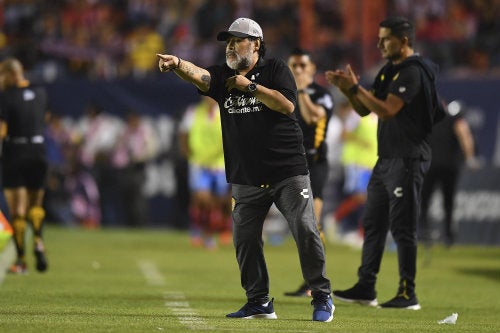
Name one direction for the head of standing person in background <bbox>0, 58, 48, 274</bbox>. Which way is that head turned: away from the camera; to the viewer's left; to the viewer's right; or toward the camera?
away from the camera

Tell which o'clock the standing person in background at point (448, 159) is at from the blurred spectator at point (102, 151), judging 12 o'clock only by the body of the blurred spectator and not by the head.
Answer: The standing person in background is roughly at 9 o'clock from the blurred spectator.

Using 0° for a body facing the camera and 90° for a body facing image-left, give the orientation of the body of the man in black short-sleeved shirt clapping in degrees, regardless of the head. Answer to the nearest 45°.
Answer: approximately 90°

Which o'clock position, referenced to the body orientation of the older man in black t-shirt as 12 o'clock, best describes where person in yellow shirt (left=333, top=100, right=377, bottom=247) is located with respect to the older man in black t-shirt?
The person in yellow shirt is roughly at 5 o'clock from the older man in black t-shirt.

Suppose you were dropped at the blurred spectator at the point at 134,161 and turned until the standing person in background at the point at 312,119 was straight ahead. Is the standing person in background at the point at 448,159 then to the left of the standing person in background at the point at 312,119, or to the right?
left

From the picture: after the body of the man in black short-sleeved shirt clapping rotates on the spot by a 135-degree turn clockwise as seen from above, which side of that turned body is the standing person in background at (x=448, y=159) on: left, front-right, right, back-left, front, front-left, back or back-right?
front-left

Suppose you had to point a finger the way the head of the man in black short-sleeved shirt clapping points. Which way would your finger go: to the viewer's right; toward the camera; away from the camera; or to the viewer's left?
to the viewer's left

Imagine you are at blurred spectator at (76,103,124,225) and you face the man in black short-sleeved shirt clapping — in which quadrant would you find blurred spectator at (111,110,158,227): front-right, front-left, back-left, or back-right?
front-left

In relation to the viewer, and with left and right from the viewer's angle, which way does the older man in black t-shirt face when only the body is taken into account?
facing the viewer and to the left of the viewer

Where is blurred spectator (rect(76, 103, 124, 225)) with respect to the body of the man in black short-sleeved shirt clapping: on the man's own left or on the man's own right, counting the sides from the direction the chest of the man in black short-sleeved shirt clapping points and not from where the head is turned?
on the man's own right

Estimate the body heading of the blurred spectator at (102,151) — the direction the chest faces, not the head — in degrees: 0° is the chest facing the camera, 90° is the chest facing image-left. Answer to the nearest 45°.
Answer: approximately 45°

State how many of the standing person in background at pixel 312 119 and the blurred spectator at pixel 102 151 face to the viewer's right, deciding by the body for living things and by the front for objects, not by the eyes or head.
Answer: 0
